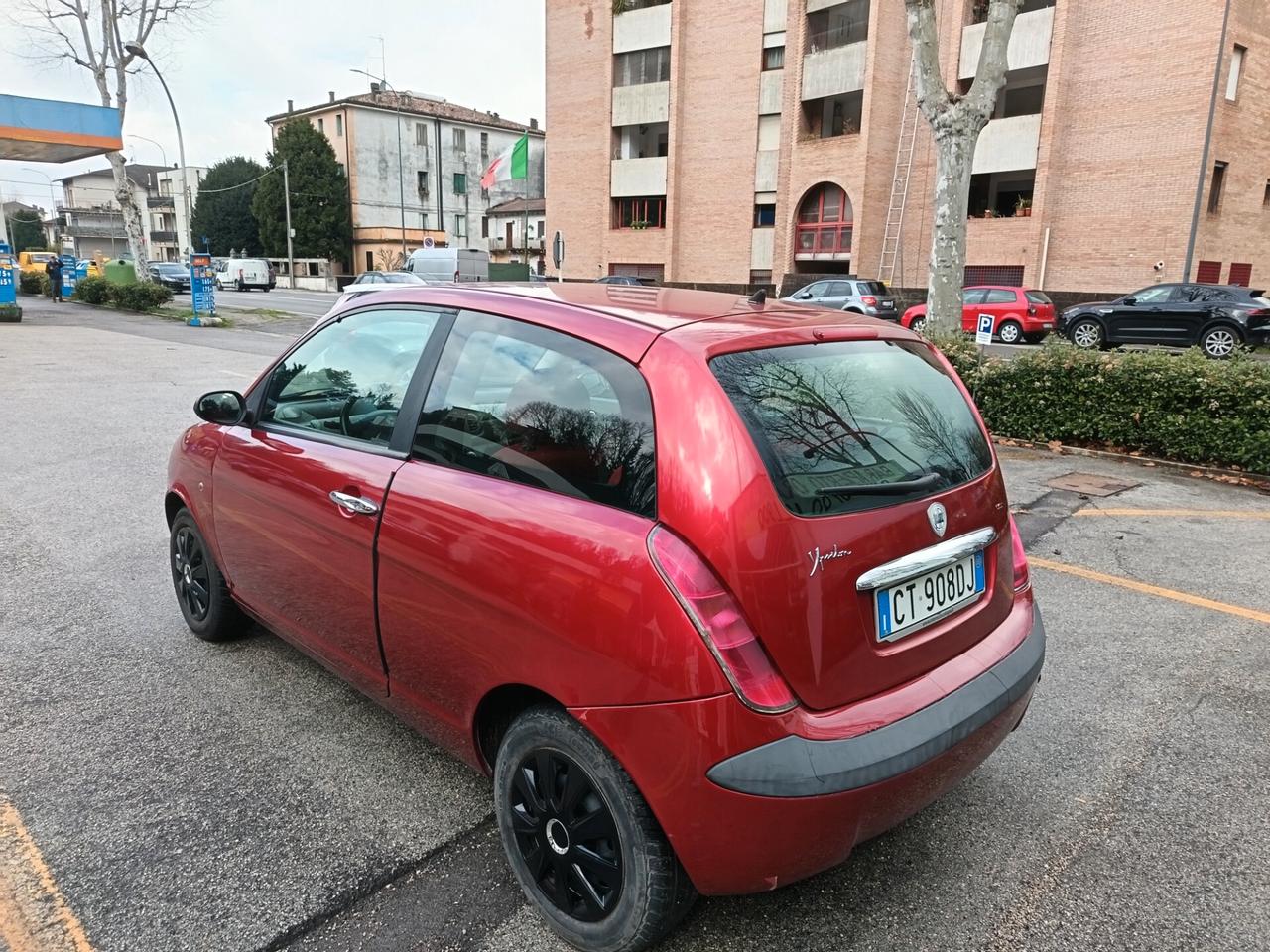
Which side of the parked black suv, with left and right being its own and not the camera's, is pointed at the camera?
left

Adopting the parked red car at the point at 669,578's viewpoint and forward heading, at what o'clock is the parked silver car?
The parked silver car is roughly at 2 o'clock from the parked red car.

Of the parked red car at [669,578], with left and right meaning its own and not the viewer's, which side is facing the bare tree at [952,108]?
right

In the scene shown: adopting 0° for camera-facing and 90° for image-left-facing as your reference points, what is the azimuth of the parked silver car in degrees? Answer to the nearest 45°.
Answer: approximately 135°

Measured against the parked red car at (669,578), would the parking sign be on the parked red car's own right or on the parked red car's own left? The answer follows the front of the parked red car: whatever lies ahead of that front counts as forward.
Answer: on the parked red car's own right

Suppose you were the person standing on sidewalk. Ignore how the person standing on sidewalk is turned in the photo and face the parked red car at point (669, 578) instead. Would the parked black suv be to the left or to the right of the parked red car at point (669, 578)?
left

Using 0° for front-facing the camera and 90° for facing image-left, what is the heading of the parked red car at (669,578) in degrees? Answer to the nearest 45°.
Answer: approximately 135°

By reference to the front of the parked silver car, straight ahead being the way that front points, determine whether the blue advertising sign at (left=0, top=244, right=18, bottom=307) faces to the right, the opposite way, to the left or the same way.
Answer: the opposite way
